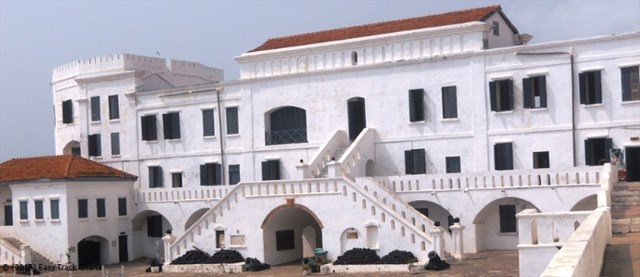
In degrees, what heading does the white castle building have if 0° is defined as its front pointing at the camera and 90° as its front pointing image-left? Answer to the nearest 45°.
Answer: approximately 45°
